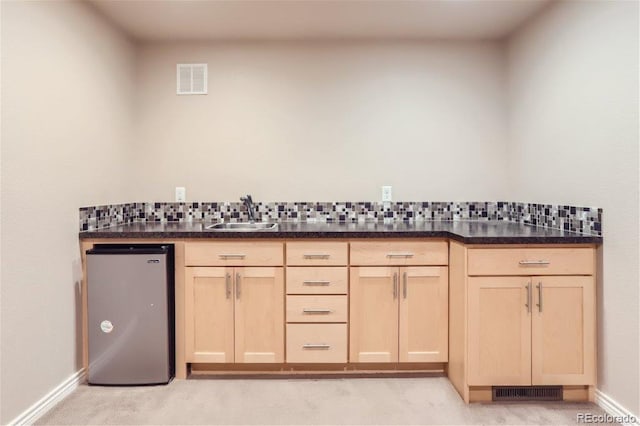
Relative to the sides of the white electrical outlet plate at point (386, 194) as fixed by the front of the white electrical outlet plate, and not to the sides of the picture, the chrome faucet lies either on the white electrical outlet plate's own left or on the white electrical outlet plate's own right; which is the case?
on the white electrical outlet plate's own right

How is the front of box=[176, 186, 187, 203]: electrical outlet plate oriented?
toward the camera

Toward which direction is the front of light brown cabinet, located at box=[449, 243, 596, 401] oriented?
toward the camera

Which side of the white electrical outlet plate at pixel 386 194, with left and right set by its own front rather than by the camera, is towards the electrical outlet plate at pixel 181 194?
right

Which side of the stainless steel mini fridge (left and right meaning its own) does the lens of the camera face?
front

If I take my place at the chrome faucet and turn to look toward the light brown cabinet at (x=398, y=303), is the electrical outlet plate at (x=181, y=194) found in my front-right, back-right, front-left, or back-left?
back-right

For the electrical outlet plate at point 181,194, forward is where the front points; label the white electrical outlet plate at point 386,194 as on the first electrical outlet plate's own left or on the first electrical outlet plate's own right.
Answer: on the first electrical outlet plate's own left

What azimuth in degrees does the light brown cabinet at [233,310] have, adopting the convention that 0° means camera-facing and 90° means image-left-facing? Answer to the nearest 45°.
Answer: approximately 0°

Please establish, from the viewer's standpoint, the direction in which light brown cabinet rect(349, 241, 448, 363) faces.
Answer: facing the viewer

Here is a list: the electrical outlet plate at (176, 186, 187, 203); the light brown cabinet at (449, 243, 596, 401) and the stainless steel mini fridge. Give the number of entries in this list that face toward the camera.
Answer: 3
